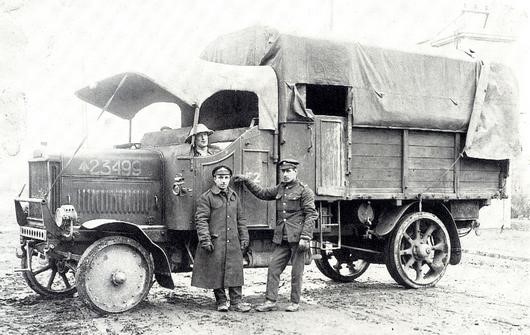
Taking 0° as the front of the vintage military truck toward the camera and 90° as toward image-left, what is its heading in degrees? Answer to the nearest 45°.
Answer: approximately 45°
